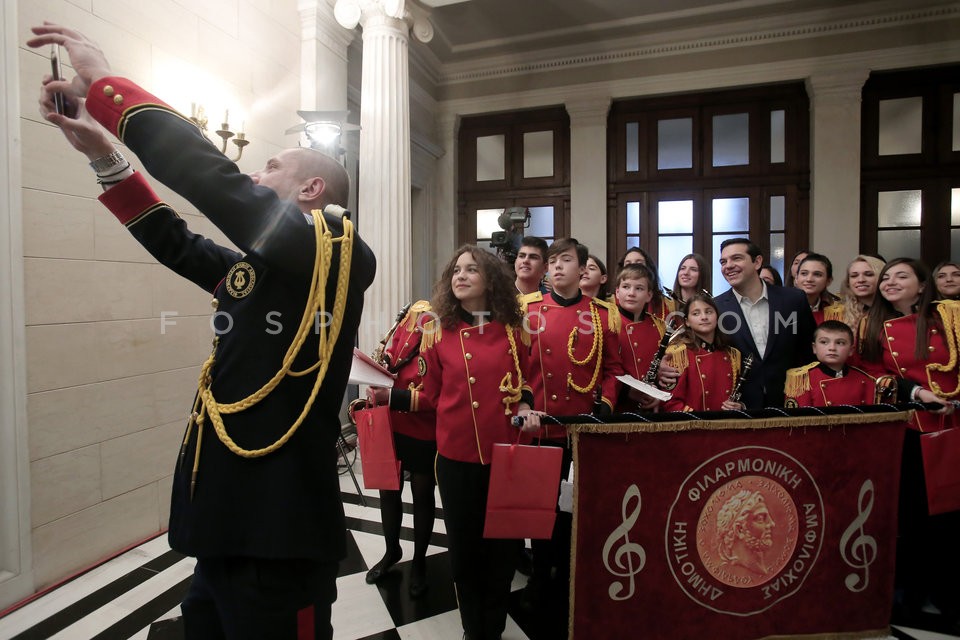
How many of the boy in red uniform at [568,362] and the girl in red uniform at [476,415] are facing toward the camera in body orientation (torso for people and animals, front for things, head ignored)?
2

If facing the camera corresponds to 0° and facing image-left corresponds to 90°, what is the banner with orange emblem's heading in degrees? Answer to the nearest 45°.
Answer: approximately 0°

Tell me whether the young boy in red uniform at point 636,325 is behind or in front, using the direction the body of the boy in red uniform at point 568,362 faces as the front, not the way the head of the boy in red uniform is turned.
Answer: behind

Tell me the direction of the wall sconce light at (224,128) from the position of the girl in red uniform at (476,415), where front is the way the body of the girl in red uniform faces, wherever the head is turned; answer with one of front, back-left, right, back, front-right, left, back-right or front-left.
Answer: back-right

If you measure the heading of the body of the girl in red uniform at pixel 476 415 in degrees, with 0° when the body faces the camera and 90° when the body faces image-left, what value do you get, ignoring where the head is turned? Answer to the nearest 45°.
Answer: approximately 0°

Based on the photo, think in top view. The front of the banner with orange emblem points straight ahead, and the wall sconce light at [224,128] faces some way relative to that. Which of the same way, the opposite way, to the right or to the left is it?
to the left

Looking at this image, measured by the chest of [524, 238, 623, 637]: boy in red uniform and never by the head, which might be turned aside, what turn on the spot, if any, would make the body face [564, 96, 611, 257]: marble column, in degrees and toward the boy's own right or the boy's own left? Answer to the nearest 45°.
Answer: approximately 180°

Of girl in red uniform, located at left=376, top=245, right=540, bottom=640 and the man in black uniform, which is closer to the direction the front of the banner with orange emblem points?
the man in black uniform

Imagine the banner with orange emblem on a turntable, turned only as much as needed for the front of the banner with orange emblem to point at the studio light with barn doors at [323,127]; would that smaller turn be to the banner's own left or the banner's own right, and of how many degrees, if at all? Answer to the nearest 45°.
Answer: approximately 90° to the banner's own right

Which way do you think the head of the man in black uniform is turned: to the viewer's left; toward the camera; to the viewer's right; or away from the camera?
to the viewer's left
